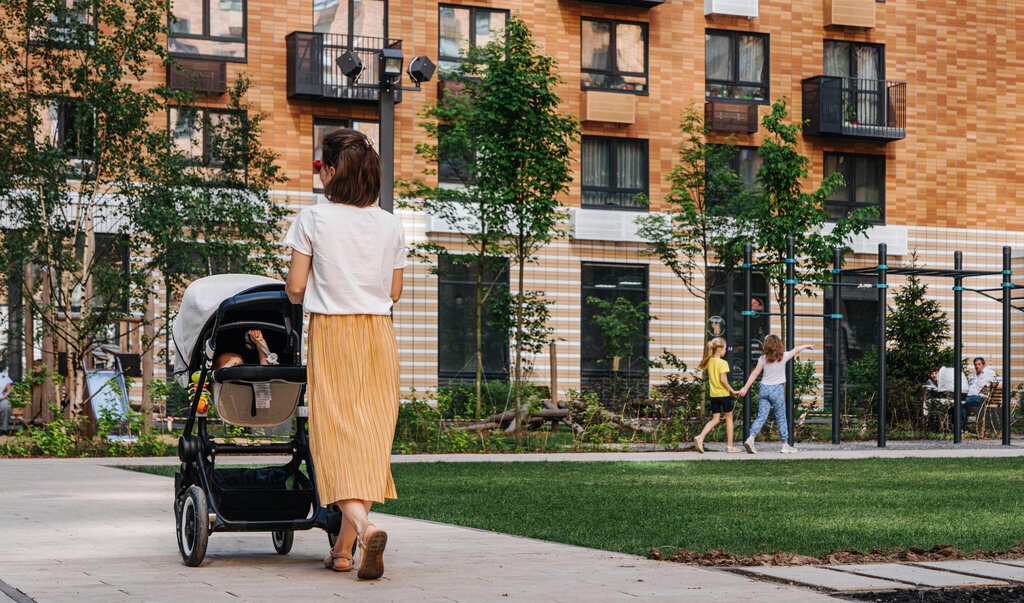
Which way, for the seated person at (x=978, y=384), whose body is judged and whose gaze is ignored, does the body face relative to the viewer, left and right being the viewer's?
facing the viewer and to the left of the viewer

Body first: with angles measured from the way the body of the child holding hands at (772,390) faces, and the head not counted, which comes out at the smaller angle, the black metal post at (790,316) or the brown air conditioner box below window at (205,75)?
the black metal post

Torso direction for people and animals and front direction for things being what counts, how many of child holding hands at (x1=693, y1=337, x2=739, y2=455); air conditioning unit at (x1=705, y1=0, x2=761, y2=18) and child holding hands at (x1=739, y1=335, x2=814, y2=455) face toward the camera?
1

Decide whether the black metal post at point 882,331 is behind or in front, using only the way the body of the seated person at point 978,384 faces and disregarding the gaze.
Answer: in front

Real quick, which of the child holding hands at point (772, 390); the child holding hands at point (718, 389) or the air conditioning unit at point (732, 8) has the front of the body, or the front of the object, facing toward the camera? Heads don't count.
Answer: the air conditioning unit

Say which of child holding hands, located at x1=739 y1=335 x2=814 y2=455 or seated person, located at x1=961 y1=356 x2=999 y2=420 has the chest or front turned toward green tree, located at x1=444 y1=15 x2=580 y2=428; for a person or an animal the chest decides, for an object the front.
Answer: the seated person

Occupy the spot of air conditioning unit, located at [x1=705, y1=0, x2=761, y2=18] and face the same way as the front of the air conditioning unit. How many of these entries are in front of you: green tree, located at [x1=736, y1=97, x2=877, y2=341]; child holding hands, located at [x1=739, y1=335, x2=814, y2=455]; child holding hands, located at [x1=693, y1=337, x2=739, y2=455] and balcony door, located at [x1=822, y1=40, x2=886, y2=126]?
3

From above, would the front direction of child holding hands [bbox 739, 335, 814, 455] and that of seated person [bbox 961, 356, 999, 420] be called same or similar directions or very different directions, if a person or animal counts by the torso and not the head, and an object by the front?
very different directions

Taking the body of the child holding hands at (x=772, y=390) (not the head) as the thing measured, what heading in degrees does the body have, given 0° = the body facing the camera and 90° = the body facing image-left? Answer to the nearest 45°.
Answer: approximately 225°

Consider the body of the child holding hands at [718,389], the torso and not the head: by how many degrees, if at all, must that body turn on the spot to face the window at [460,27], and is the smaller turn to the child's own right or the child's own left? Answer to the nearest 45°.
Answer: approximately 90° to the child's own left

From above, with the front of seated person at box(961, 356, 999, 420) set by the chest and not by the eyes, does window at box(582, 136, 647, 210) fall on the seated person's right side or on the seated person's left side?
on the seated person's right side

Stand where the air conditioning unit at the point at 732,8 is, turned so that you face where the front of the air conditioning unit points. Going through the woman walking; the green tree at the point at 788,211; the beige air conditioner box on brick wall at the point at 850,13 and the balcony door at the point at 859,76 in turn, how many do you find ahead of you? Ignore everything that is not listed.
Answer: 2

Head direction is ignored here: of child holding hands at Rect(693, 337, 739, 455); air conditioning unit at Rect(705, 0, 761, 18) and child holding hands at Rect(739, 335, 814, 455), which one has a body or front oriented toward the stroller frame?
the air conditioning unit

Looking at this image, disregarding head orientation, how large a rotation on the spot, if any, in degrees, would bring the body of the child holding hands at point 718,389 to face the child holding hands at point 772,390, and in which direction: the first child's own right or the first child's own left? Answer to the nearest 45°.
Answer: approximately 45° to the first child's own right

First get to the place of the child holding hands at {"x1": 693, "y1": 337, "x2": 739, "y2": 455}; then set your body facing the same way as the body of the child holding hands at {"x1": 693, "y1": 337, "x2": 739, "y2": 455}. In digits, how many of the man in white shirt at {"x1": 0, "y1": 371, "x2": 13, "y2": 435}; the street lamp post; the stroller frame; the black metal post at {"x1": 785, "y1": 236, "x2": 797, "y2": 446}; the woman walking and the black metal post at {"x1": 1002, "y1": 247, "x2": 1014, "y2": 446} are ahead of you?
2
